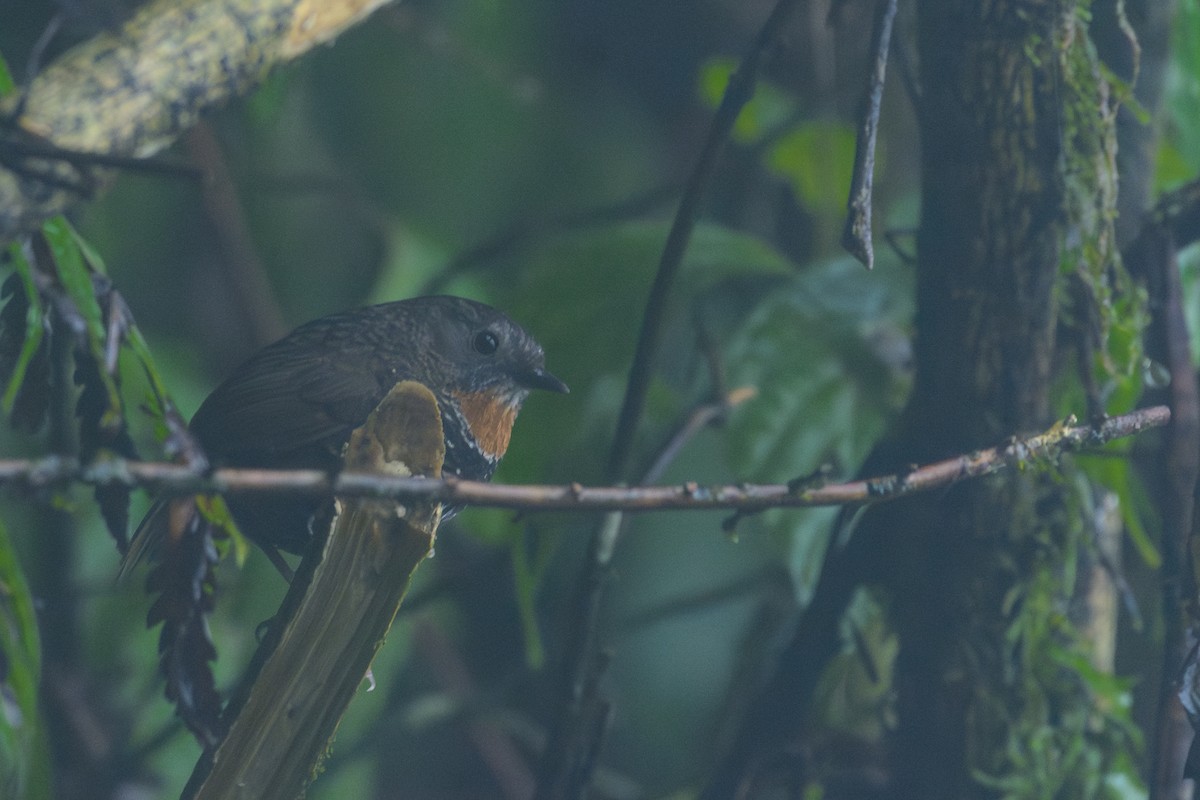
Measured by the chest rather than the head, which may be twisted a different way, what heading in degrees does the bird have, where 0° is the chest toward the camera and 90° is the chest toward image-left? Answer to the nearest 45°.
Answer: approximately 270°
